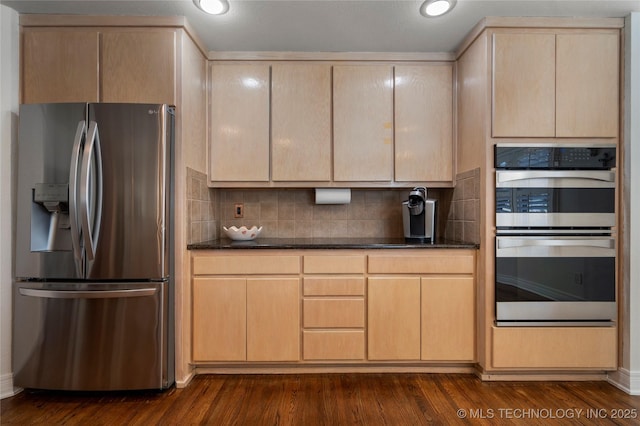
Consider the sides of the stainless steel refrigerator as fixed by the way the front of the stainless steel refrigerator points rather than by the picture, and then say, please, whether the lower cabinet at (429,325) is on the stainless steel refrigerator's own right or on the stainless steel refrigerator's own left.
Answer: on the stainless steel refrigerator's own left

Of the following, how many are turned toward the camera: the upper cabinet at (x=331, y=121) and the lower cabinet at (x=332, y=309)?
2

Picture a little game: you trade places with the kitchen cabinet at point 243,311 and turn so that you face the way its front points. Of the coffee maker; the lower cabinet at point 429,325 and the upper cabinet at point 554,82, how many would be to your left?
3

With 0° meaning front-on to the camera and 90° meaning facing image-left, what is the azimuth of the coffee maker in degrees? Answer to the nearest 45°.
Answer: approximately 0°

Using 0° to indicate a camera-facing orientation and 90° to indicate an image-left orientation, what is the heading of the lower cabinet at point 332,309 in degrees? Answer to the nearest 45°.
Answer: approximately 0°
